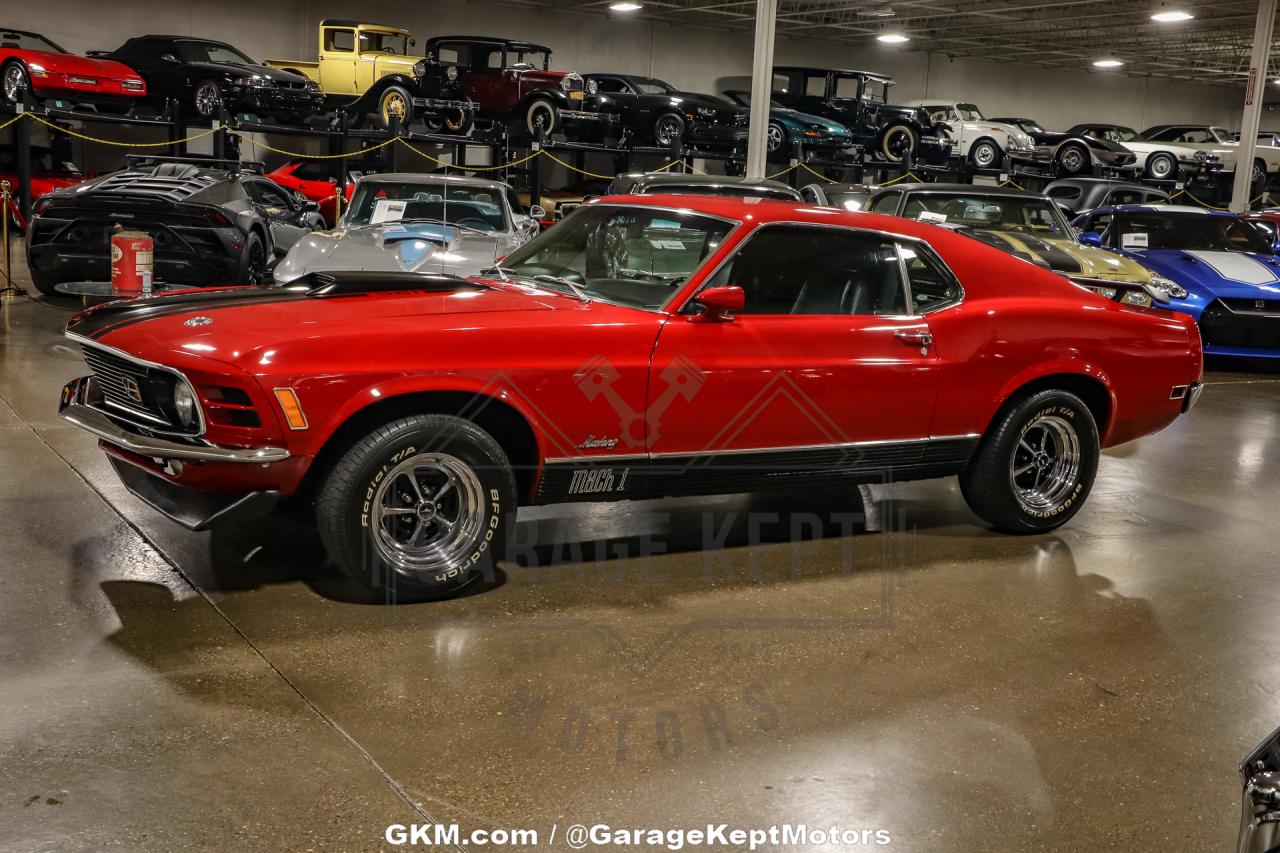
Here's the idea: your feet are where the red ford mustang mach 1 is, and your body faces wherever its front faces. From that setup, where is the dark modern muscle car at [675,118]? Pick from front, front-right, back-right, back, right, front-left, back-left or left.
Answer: back-right

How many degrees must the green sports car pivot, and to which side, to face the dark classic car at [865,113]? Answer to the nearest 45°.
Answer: approximately 90° to its left

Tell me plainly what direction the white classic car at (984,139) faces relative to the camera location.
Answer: facing the viewer and to the right of the viewer

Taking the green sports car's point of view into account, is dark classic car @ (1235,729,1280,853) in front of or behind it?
in front

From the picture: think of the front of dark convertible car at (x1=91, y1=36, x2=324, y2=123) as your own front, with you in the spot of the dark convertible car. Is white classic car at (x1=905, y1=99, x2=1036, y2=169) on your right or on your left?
on your left

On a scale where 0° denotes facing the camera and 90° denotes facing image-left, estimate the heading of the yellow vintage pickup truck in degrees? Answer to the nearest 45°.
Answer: approximately 315°

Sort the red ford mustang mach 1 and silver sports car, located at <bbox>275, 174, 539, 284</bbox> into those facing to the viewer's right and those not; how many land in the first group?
0

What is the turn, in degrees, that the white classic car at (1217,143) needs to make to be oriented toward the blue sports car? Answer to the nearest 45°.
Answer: approximately 45° to its right

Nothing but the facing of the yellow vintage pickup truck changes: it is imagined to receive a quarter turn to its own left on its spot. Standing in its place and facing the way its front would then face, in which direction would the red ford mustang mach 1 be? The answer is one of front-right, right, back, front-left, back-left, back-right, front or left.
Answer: back-right

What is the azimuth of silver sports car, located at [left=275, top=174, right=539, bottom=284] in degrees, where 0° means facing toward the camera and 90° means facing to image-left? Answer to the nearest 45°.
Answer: approximately 0°

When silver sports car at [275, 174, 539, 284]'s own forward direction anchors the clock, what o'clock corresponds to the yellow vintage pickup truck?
The yellow vintage pickup truck is roughly at 6 o'clock from the silver sports car.

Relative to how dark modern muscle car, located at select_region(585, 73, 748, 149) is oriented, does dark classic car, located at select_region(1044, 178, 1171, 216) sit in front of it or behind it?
in front

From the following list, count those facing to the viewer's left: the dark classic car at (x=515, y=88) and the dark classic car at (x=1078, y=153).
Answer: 0

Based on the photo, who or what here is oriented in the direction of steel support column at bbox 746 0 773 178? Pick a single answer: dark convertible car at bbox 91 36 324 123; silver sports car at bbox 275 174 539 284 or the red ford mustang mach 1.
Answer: the dark convertible car

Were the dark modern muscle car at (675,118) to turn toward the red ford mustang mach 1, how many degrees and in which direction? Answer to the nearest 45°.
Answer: approximately 45° to its right
